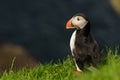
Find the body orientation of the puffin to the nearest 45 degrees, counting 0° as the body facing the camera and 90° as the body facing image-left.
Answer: approximately 90°
